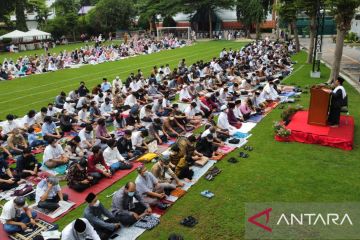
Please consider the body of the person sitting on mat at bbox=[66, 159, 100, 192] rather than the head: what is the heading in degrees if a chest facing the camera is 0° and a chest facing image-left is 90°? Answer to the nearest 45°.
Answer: approximately 315°

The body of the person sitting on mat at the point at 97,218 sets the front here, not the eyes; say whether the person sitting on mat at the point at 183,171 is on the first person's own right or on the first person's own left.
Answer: on the first person's own left

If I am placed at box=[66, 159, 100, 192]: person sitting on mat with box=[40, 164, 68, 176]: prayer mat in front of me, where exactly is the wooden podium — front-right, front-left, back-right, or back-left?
back-right

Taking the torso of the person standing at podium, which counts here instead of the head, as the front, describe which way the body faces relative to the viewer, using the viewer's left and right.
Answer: facing to the left of the viewer

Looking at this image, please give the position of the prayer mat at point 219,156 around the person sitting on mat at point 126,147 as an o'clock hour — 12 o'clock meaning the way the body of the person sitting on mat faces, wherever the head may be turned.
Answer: The prayer mat is roughly at 11 o'clock from the person sitting on mat.

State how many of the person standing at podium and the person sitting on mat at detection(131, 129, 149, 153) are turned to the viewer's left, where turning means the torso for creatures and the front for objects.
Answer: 1

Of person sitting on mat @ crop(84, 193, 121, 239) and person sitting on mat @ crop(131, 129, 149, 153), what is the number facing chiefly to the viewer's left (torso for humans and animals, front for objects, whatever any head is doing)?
0

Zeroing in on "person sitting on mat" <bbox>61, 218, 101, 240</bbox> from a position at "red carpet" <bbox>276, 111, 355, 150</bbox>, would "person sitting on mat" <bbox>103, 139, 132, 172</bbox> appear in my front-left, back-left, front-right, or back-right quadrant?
front-right

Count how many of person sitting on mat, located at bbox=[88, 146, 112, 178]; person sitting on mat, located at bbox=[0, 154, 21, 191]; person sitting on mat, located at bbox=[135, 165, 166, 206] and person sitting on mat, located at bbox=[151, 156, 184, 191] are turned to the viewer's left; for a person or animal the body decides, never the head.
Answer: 0

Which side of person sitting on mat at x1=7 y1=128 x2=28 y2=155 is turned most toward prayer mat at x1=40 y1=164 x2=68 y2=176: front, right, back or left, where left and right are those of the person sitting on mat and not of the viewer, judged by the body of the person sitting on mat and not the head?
front

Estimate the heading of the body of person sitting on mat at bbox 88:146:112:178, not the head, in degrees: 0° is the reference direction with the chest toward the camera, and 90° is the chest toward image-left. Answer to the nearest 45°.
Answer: approximately 315°

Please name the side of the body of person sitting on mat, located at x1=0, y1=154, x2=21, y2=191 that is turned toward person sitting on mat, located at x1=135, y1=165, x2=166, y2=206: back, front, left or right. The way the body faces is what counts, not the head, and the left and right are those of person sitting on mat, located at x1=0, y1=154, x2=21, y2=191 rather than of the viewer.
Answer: front

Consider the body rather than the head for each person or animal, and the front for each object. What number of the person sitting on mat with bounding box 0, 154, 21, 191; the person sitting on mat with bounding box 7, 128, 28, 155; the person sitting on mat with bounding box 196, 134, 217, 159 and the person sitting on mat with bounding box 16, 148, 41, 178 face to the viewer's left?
0

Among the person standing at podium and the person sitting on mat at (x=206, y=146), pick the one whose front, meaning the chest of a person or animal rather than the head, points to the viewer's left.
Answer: the person standing at podium

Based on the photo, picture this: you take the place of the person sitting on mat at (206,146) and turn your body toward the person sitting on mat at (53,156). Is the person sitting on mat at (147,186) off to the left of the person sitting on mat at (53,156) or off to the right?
left

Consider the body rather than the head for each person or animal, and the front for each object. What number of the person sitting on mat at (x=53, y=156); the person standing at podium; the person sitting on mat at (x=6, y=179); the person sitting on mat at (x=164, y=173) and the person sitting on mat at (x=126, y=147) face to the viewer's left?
1

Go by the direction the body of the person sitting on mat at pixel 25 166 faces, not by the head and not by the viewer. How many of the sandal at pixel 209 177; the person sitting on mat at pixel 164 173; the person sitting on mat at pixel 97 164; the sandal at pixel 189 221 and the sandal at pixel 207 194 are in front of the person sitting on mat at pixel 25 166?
5

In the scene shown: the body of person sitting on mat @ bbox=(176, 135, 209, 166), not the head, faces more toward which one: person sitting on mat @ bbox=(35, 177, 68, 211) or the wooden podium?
the wooden podium
